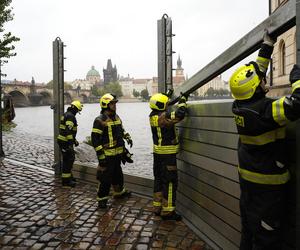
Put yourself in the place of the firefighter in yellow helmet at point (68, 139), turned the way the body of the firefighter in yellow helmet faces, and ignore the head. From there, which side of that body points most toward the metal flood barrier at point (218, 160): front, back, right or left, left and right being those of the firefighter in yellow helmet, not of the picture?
right

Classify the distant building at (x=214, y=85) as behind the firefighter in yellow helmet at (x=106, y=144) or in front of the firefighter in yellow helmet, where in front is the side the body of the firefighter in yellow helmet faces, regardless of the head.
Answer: behind

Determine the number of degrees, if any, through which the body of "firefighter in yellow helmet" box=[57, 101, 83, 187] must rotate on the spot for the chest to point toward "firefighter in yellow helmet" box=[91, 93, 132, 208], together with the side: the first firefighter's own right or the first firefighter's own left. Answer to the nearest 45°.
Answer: approximately 90° to the first firefighter's own right

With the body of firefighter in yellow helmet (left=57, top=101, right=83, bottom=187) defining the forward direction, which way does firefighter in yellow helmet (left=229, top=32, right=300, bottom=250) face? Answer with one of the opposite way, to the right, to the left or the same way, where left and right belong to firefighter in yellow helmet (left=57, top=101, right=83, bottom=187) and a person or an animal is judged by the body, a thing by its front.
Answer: the same way

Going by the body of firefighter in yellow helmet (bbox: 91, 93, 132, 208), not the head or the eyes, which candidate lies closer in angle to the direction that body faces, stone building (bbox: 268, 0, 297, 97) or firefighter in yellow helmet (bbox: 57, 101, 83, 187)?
the stone building

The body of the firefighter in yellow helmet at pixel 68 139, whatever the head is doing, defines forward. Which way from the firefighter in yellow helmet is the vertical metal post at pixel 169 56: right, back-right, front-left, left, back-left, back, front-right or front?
front-right

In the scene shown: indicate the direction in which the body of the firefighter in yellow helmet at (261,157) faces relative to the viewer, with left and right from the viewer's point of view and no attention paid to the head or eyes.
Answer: facing away from the viewer and to the right of the viewer

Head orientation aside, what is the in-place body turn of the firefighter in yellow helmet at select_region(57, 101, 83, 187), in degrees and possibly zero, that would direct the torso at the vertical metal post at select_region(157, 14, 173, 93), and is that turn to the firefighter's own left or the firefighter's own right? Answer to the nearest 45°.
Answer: approximately 45° to the firefighter's own right

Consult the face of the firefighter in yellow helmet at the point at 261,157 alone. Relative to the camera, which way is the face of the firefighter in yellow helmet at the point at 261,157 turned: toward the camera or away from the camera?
away from the camera

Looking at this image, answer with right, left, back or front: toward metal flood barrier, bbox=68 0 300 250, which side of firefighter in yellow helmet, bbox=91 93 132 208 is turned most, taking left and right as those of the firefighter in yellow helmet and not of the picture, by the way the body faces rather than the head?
front

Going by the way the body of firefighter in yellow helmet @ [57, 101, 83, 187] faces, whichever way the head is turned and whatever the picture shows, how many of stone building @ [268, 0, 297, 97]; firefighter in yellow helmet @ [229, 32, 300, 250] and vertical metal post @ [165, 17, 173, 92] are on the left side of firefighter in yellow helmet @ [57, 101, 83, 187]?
0
